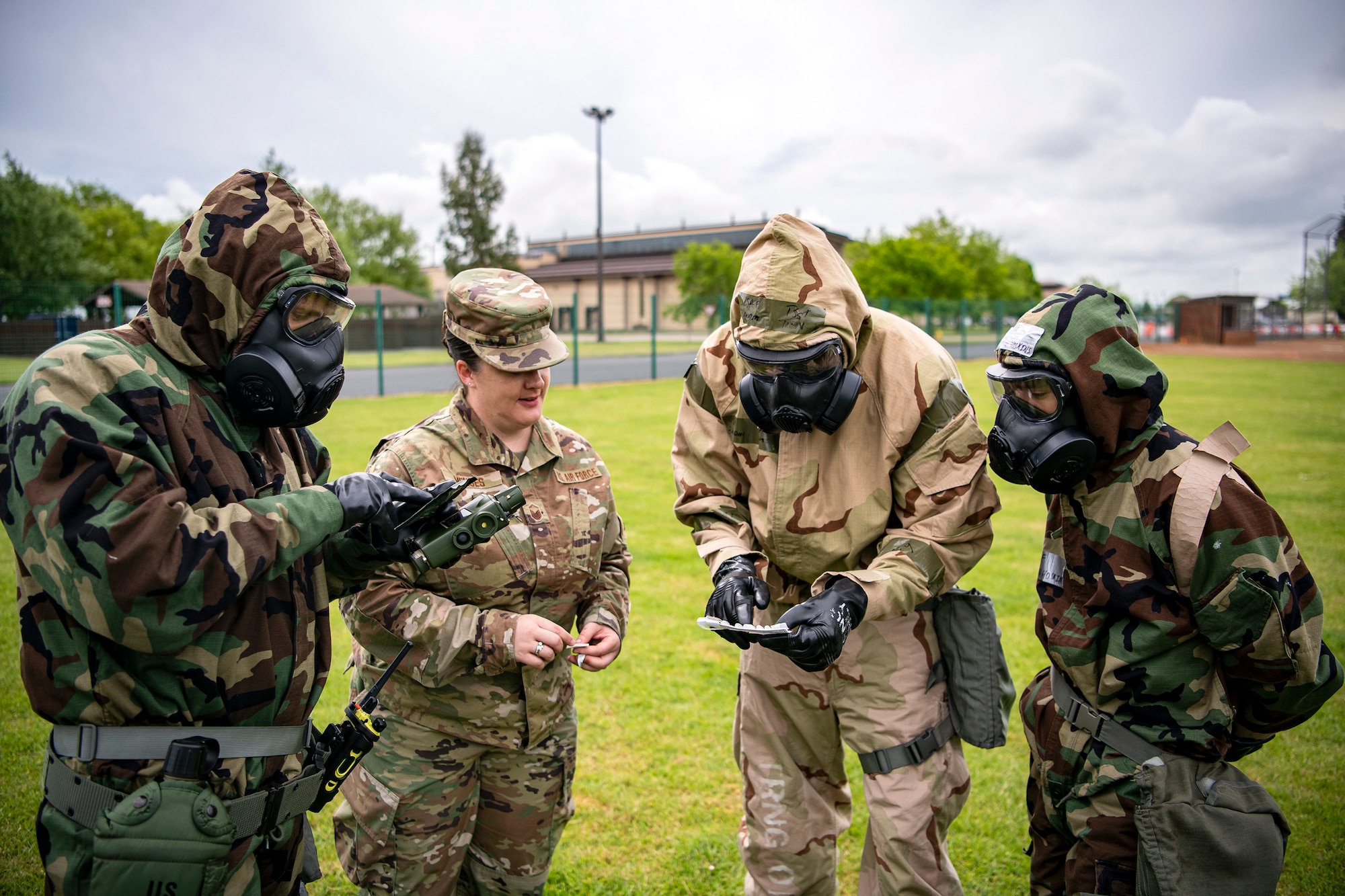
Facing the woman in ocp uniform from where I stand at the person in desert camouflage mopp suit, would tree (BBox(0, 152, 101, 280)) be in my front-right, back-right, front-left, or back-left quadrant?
front-right

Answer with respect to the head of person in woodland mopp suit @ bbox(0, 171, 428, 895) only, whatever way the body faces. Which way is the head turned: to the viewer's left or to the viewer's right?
to the viewer's right

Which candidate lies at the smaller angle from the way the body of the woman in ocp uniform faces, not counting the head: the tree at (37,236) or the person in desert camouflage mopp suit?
the person in desert camouflage mopp suit

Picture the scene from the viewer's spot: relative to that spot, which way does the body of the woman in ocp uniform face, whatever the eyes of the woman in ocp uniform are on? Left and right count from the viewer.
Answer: facing the viewer and to the right of the viewer

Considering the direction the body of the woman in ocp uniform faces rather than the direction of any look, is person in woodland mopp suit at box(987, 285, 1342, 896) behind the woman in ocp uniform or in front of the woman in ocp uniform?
in front

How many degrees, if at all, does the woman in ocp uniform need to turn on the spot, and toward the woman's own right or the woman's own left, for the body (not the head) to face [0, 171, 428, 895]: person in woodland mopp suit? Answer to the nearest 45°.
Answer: approximately 90° to the woman's own right

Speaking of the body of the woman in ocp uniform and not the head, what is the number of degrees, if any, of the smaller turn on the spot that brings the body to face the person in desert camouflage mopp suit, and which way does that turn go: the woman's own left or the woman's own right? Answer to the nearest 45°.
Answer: approximately 45° to the woman's own left

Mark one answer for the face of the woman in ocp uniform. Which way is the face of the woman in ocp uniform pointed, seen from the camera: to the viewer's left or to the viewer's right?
to the viewer's right

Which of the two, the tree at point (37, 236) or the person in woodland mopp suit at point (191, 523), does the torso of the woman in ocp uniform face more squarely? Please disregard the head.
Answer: the person in woodland mopp suit

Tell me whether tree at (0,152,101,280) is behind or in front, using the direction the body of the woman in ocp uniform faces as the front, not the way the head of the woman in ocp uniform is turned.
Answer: behind
